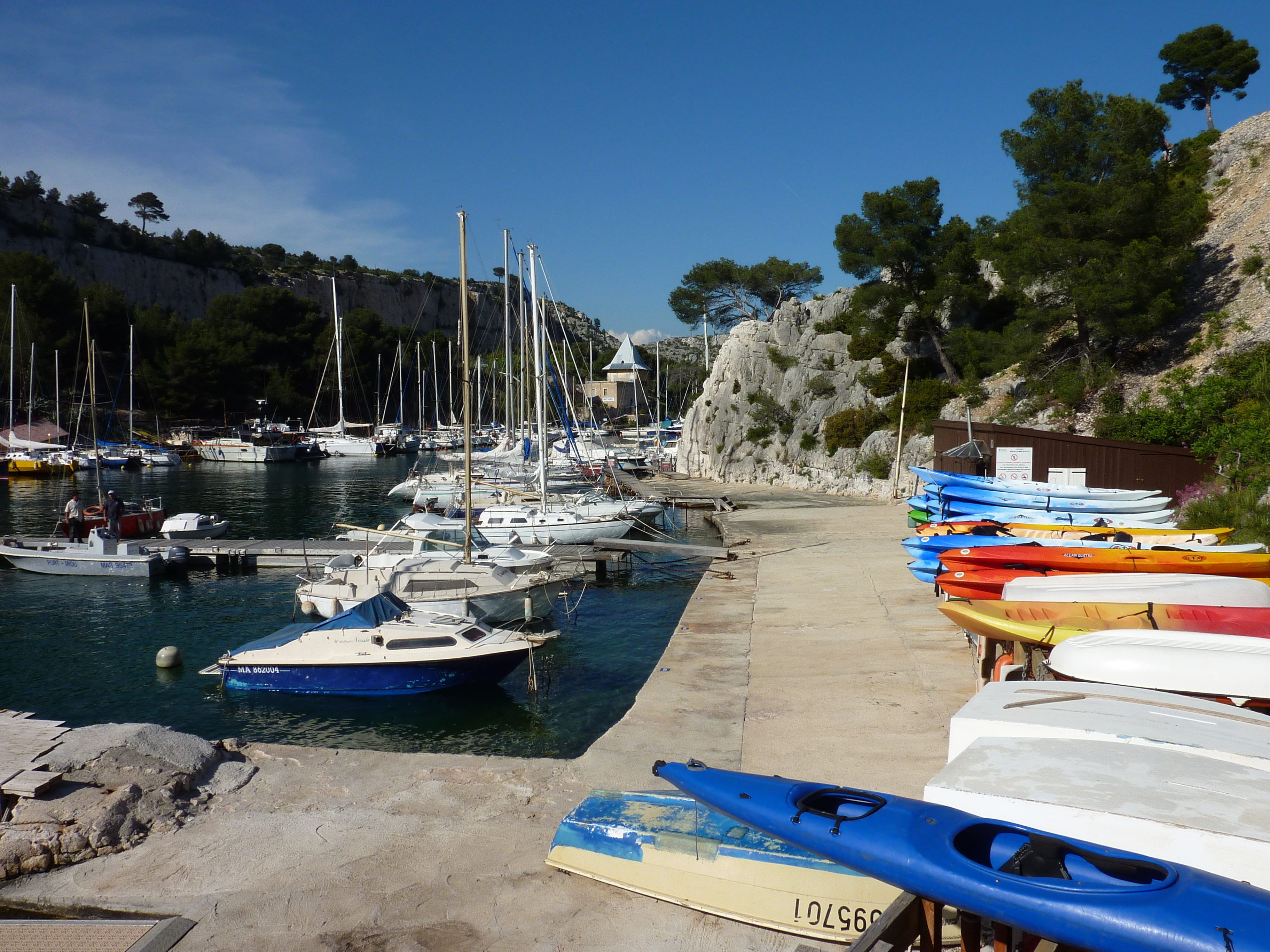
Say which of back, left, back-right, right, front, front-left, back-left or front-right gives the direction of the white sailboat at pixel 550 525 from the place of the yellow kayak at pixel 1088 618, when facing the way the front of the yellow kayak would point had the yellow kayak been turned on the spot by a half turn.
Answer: back-left

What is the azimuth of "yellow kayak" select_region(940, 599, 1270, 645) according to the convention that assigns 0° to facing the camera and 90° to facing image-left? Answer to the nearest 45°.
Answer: approximately 90°

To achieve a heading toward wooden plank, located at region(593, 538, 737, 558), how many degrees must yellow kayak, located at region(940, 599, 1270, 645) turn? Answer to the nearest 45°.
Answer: approximately 45° to its right

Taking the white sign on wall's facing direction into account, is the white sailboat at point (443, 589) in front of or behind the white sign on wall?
in front

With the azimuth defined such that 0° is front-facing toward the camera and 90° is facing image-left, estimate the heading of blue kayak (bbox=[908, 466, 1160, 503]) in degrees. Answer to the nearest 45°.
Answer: approximately 90°

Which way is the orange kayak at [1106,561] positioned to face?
to the viewer's left

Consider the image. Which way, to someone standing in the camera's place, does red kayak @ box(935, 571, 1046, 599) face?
facing to the left of the viewer

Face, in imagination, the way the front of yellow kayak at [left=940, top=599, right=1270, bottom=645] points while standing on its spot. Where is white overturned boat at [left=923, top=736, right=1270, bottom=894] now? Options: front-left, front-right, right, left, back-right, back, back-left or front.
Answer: left

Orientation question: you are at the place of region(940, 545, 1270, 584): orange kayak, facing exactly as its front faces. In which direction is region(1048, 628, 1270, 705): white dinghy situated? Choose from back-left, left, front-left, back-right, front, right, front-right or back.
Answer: left

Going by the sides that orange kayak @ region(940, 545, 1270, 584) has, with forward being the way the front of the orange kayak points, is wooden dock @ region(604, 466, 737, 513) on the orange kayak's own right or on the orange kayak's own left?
on the orange kayak's own right

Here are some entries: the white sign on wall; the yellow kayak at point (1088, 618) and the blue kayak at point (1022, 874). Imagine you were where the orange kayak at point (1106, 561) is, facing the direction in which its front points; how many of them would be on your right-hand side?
1

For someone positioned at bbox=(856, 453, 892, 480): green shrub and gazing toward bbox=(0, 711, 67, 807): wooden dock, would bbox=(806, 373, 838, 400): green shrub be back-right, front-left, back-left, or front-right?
back-right

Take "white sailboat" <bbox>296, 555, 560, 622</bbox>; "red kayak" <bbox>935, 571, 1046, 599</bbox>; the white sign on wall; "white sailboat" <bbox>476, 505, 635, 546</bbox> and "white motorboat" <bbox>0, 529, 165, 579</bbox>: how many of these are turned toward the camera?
1

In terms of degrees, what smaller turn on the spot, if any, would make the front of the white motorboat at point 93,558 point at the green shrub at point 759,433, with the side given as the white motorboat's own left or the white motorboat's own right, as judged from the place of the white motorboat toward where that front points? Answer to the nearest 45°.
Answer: approximately 180°

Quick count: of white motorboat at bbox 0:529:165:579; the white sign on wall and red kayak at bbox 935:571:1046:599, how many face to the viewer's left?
2

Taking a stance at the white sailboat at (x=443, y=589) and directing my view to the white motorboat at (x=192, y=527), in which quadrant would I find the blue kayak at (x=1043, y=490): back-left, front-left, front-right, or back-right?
back-right

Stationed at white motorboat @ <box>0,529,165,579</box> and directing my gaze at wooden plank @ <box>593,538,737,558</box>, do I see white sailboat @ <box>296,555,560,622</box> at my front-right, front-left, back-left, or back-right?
front-right
